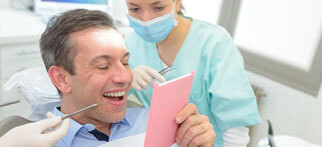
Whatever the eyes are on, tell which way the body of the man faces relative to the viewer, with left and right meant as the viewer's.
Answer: facing the viewer and to the right of the viewer

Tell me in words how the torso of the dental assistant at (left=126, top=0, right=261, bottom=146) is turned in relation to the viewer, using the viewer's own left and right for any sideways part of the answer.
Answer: facing the viewer and to the left of the viewer

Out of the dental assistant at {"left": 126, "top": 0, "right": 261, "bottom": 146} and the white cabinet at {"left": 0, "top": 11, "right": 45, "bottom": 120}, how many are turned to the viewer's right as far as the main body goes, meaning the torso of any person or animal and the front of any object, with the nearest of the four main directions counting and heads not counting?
0

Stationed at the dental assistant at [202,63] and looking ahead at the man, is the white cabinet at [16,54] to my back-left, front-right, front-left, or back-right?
front-right

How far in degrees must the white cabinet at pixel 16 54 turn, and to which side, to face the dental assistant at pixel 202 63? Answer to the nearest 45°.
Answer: approximately 45° to its left

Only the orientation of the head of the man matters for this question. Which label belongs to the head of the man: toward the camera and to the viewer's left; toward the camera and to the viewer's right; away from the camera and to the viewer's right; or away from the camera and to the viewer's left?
toward the camera and to the viewer's right

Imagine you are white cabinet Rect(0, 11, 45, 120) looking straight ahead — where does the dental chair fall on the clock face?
The dental chair is roughly at 12 o'clock from the white cabinet.

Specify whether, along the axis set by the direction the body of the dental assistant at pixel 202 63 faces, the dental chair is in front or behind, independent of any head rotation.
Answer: in front

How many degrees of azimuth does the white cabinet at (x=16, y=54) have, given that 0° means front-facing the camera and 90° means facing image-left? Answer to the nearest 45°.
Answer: approximately 0°
